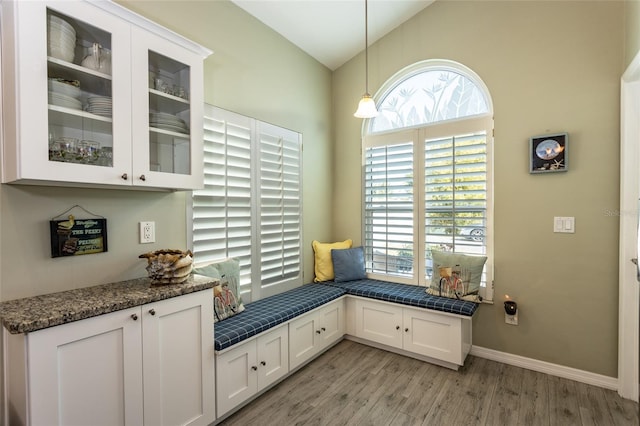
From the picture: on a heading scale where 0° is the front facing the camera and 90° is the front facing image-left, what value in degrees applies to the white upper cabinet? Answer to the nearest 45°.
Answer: approximately 315°

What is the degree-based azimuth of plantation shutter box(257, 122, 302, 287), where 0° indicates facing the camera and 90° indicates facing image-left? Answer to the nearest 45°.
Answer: approximately 315°

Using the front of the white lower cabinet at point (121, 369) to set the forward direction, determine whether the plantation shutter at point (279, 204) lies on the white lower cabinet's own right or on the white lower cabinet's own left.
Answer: on the white lower cabinet's own left

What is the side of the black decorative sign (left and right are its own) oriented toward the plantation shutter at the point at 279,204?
left

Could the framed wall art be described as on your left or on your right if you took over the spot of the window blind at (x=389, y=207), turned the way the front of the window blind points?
on your left
